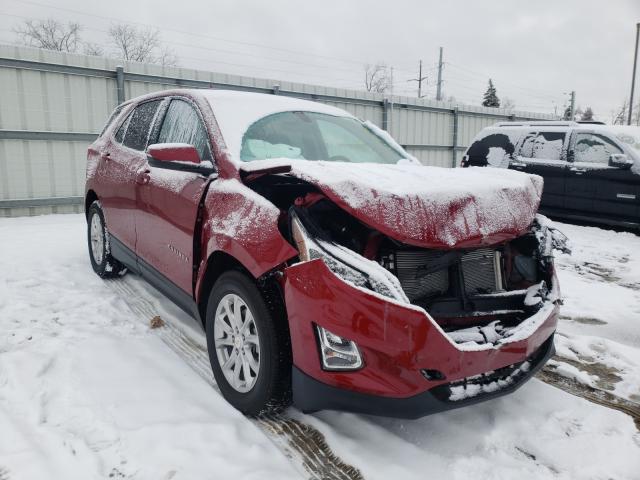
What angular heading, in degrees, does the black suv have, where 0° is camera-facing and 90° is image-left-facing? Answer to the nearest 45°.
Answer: approximately 315°

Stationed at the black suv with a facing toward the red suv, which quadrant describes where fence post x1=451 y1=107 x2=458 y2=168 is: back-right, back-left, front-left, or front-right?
back-right

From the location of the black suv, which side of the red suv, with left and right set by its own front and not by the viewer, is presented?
left

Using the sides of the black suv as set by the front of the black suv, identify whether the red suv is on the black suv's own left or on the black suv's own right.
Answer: on the black suv's own right

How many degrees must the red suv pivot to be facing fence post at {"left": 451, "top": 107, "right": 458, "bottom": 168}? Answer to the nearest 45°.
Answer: approximately 135° to its left
